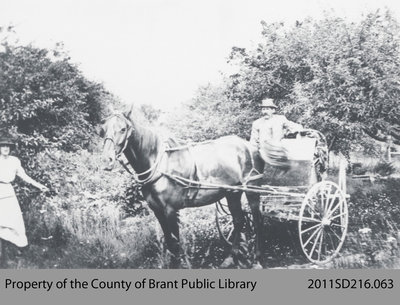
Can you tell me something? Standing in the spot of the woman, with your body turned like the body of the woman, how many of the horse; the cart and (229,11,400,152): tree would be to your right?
0

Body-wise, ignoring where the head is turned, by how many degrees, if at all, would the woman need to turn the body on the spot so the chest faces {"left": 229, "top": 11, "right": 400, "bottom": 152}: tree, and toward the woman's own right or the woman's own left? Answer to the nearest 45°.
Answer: approximately 90° to the woman's own left

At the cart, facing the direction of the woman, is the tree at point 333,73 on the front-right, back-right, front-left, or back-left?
back-right

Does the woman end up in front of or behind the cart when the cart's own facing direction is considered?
in front

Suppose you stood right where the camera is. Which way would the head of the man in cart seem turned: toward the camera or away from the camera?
toward the camera

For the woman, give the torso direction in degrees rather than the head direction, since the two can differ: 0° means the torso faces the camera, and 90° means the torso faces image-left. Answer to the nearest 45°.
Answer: approximately 0°
